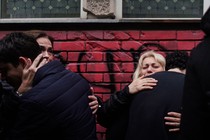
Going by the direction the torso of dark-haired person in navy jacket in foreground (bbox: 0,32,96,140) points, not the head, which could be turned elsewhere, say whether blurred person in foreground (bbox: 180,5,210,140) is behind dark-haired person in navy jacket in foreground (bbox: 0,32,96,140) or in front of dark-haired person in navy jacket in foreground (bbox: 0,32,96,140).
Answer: behind

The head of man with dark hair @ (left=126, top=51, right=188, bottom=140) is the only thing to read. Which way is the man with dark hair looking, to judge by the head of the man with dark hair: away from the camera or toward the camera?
away from the camera

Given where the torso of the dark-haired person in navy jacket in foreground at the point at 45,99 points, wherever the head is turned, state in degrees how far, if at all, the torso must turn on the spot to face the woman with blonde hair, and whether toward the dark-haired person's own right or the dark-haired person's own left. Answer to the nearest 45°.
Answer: approximately 90° to the dark-haired person's own right

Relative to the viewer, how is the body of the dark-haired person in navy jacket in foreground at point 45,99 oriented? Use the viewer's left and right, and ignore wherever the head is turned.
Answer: facing away from the viewer and to the left of the viewer

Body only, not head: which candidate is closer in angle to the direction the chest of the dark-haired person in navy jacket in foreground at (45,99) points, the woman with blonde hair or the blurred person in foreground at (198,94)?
the woman with blonde hair

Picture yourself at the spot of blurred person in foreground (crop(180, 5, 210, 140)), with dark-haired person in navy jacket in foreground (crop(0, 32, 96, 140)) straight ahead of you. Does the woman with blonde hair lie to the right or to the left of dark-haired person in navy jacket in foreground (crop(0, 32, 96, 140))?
right

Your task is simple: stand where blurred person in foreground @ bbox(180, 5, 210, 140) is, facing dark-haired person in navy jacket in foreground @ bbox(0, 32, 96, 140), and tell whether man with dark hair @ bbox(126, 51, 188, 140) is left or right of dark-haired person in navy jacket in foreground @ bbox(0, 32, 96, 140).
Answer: right

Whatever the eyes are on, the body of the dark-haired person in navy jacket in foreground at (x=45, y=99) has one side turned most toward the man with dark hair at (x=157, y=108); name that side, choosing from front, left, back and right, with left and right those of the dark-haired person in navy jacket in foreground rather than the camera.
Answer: right
